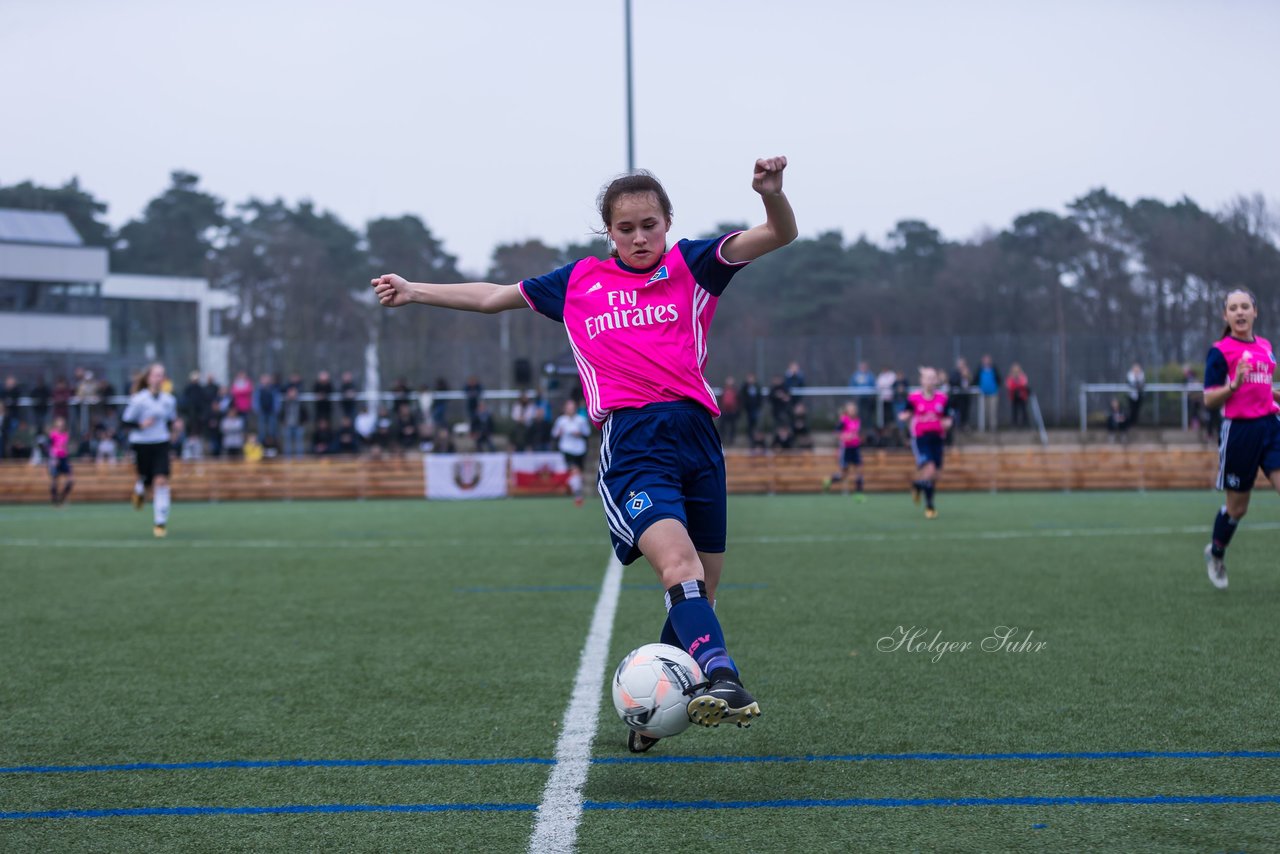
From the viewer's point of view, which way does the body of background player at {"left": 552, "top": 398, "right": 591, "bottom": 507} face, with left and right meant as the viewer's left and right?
facing the viewer

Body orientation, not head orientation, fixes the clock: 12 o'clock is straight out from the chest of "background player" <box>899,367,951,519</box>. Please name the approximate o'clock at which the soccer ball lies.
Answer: The soccer ball is roughly at 12 o'clock from the background player.

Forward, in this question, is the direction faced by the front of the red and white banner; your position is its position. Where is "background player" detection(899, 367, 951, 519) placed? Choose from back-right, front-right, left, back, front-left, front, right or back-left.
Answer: front-left

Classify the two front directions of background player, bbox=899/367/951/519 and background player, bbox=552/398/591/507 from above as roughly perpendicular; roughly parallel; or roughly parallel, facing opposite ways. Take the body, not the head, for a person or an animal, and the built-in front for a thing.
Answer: roughly parallel

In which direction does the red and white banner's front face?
toward the camera

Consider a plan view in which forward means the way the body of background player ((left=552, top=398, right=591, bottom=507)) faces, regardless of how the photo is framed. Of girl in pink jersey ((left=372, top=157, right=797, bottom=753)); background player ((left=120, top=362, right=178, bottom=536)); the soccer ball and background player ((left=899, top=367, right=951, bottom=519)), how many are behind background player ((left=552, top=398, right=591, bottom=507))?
0

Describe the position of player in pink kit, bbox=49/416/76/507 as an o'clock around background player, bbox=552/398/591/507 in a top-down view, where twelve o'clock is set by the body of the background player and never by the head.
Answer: The player in pink kit is roughly at 3 o'clock from the background player.

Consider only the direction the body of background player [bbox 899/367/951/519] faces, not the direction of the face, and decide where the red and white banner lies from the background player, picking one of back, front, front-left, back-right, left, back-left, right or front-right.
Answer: back-right

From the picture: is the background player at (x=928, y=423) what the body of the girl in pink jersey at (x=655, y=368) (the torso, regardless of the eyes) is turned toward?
no

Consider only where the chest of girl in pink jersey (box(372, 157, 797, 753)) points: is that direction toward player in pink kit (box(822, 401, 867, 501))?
no

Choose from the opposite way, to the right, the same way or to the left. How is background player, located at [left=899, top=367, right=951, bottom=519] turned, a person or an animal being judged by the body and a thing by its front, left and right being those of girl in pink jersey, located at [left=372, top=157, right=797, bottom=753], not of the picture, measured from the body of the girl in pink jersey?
the same way

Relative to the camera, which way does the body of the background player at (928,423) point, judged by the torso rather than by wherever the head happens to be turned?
toward the camera

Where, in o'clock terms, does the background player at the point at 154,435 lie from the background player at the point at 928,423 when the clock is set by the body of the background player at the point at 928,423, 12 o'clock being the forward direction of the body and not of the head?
the background player at the point at 154,435 is roughly at 2 o'clock from the background player at the point at 928,423.

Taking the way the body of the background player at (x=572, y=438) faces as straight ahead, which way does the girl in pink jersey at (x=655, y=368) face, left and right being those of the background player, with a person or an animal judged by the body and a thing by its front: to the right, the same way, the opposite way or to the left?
the same way

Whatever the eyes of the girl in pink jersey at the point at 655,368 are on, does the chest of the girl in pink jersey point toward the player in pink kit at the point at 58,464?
no
